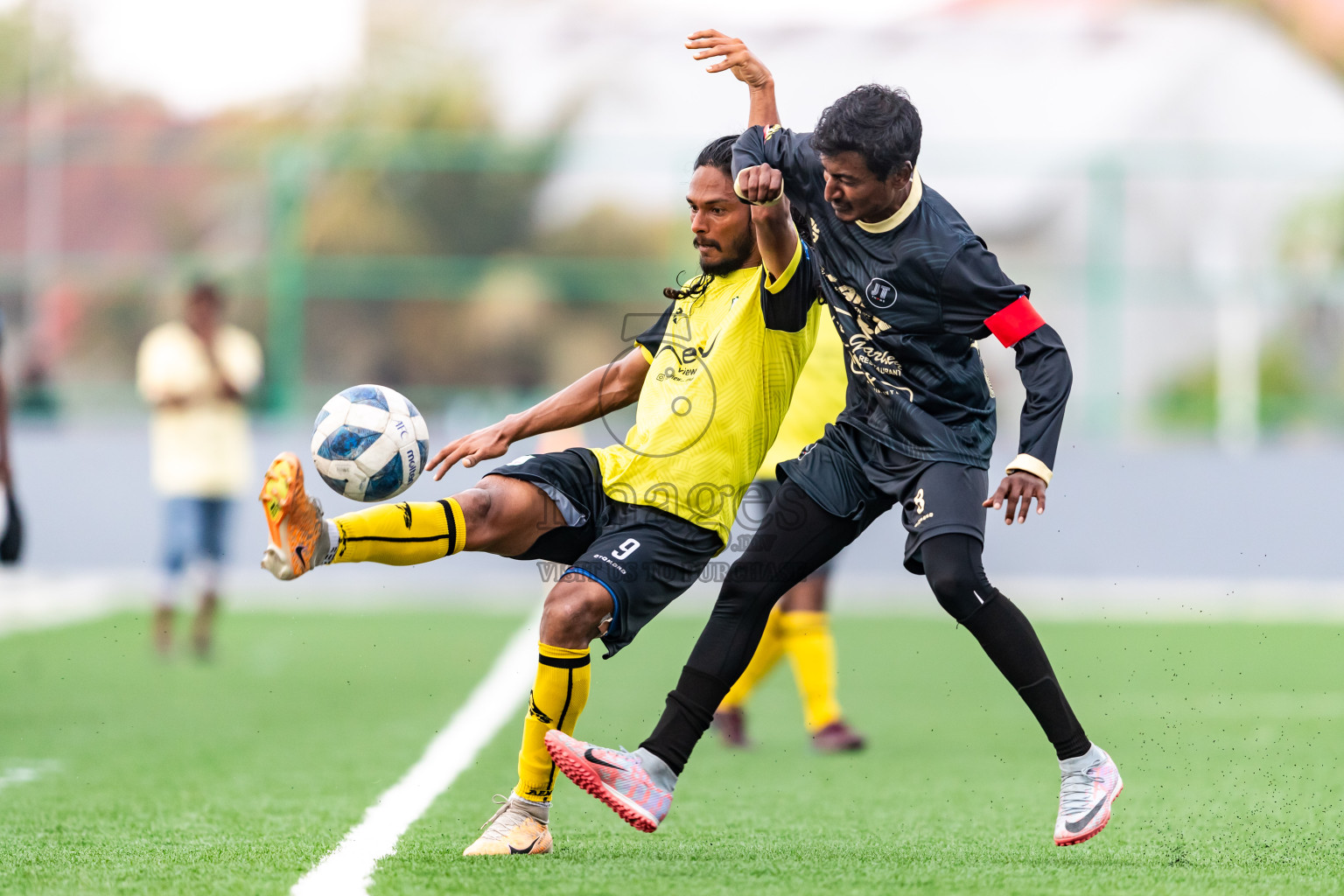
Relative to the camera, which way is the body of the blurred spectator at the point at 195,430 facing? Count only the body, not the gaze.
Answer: toward the camera

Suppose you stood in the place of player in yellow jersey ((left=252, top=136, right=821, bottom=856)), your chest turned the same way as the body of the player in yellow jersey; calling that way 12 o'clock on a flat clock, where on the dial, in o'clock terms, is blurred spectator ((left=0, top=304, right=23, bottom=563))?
The blurred spectator is roughly at 3 o'clock from the player in yellow jersey.

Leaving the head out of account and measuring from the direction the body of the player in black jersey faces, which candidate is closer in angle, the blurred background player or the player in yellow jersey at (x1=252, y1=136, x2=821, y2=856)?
the player in yellow jersey

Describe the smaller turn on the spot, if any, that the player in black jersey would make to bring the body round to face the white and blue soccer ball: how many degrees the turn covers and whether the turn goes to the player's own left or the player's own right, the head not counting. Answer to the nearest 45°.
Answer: approximately 45° to the player's own right

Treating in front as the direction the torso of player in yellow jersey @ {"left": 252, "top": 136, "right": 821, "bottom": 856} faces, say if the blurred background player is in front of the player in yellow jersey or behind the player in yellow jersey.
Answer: behind

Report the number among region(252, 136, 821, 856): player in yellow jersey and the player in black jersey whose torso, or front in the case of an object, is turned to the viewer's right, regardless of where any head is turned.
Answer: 0

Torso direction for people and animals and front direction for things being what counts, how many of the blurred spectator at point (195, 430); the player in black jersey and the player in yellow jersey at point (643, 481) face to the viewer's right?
0

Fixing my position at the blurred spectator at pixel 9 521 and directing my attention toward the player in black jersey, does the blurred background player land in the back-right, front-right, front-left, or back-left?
front-left

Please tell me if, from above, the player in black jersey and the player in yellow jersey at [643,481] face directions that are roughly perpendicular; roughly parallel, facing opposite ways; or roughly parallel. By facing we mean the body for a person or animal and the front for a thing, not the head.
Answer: roughly parallel

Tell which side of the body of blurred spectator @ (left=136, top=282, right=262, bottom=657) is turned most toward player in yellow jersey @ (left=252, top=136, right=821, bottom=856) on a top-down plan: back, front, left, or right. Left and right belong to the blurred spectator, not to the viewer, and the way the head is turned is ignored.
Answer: front

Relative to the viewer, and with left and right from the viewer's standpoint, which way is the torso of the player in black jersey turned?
facing the viewer and to the left of the viewer

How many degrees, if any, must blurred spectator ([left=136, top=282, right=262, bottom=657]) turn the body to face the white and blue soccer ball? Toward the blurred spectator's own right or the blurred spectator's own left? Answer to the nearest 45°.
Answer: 0° — they already face it

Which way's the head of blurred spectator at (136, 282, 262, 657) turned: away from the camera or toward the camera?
toward the camera

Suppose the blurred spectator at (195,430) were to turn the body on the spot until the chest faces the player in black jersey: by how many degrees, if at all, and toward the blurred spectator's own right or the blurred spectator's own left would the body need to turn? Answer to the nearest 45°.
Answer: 0° — they already face them
